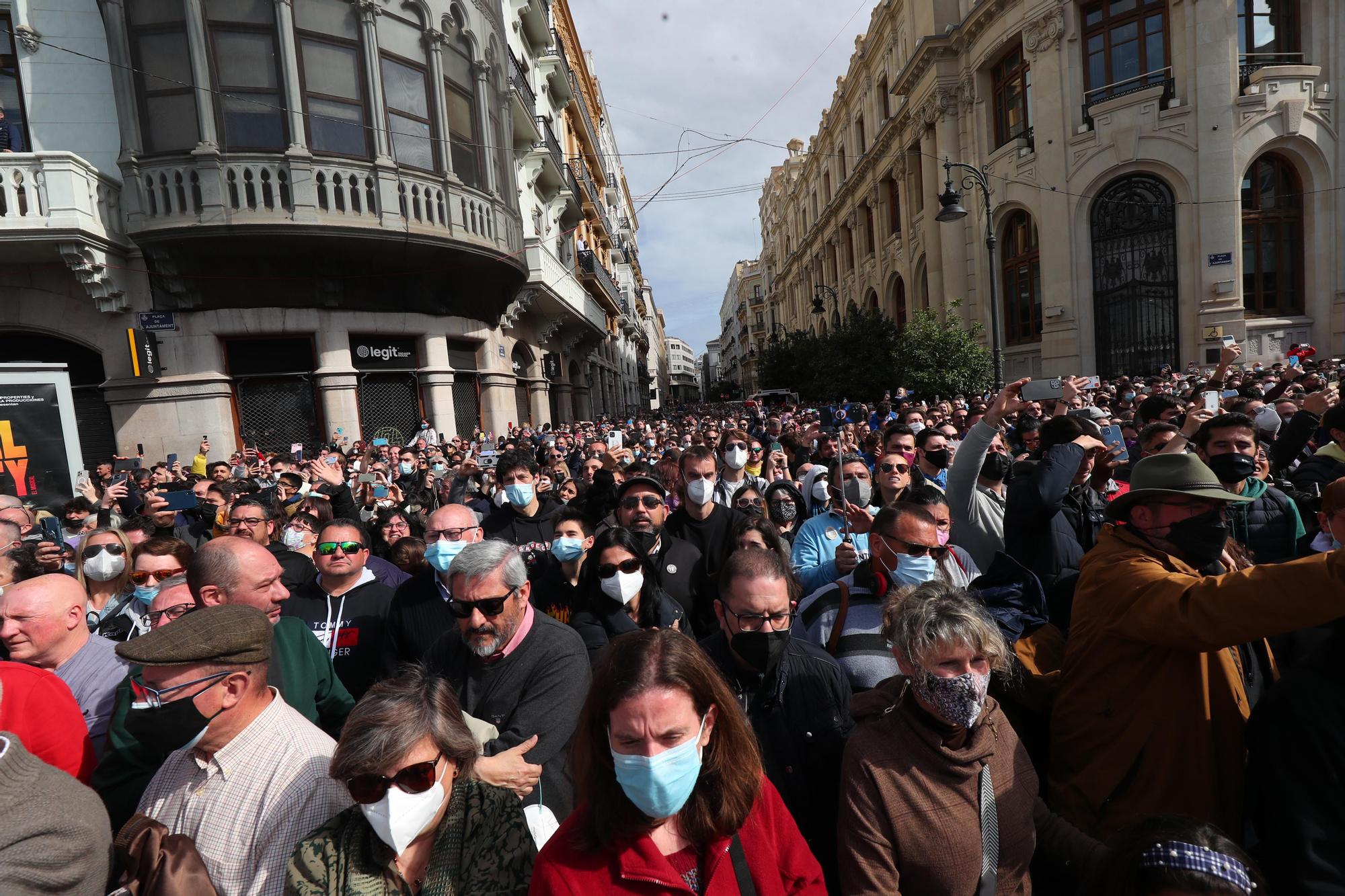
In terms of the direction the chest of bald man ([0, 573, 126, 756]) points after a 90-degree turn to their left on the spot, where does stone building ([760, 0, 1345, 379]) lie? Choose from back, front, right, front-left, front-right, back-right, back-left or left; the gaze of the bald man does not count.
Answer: front-left

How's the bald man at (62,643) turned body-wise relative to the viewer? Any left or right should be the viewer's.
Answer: facing the viewer and to the left of the viewer

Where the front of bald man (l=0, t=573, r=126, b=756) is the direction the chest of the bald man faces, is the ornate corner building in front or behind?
behind

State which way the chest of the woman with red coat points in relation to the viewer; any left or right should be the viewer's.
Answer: facing the viewer

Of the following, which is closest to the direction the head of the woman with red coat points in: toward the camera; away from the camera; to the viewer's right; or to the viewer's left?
toward the camera

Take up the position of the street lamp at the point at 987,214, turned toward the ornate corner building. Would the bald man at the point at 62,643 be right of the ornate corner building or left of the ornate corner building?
left

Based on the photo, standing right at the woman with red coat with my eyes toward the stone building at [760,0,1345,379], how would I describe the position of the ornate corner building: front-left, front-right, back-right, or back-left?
front-left

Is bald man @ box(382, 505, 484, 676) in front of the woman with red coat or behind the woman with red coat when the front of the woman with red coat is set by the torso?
behind

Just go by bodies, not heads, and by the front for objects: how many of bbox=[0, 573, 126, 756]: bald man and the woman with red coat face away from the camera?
0

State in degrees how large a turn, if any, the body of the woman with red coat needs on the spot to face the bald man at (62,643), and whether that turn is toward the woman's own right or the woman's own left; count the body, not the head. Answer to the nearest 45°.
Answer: approximately 135° to the woman's own right

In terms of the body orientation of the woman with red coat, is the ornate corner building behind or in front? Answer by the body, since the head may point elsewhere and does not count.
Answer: behind

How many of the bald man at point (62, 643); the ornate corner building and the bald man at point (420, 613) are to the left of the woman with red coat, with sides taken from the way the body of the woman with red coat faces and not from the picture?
0

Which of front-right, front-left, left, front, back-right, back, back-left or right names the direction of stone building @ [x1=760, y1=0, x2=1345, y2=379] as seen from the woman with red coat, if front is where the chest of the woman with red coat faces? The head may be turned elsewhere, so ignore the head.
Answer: back-left

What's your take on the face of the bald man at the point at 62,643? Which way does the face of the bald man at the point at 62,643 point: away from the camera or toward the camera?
toward the camera
